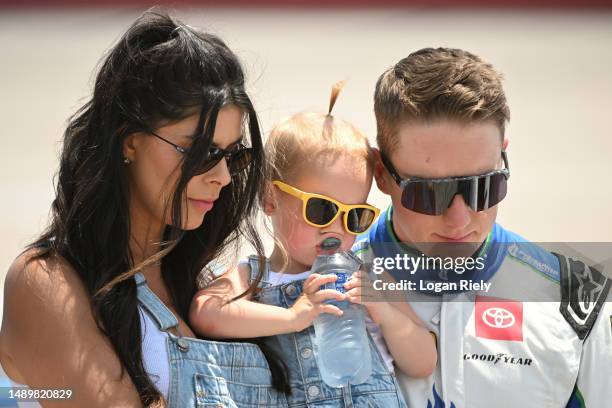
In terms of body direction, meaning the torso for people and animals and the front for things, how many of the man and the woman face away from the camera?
0

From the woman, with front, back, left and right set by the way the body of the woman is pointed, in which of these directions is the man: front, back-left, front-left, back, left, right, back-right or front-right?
front-left

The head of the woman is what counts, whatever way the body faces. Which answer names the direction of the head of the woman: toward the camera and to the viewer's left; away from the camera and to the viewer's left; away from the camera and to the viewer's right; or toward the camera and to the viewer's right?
toward the camera and to the viewer's right

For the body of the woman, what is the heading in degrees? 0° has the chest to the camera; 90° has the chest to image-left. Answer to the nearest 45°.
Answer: approximately 315°

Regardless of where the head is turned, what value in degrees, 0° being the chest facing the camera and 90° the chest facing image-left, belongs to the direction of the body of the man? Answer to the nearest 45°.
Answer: approximately 0°

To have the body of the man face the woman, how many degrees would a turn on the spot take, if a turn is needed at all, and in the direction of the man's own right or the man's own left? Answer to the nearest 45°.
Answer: approximately 45° to the man's own right
